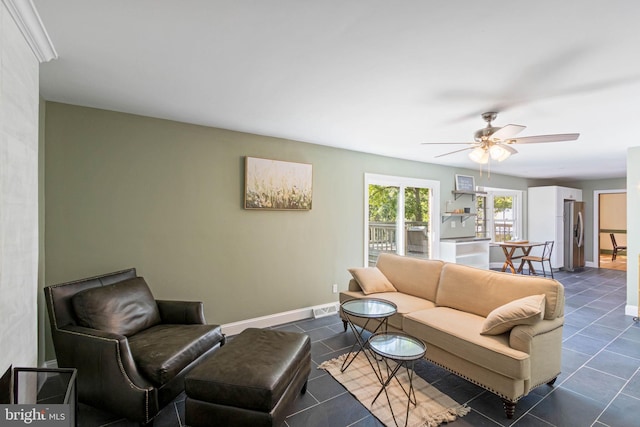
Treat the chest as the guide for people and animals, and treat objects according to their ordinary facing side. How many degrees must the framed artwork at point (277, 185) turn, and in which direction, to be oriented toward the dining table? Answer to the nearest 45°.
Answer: approximately 45° to its left

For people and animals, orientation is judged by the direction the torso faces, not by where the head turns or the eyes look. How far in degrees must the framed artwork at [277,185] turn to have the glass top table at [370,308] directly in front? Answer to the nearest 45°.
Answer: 0° — it already faces it

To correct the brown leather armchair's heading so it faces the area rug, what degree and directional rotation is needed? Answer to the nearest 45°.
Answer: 0° — it already faces it

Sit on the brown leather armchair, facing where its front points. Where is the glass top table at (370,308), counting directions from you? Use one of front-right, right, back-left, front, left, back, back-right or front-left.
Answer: front-left

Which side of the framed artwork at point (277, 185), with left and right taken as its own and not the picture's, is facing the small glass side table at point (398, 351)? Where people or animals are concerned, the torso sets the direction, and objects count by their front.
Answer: front

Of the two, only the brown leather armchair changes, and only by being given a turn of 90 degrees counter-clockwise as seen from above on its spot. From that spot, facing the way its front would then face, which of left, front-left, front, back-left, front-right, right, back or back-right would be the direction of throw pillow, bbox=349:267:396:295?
front-right

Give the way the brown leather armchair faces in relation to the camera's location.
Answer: facing the viewer and to the right of the viewer

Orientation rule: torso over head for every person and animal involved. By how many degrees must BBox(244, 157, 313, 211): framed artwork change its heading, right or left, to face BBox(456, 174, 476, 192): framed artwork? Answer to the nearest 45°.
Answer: approximately 90° to its left

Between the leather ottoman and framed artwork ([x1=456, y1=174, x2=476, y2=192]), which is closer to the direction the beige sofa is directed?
the leather ottoman

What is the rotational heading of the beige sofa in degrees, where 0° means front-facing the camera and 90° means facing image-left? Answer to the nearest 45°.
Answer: approximately 45°

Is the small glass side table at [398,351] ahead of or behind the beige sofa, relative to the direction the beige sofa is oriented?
ahead

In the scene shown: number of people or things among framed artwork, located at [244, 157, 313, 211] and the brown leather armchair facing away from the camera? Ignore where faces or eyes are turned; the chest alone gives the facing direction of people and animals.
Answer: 0

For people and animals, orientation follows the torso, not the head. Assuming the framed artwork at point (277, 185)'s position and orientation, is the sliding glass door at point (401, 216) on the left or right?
on its left

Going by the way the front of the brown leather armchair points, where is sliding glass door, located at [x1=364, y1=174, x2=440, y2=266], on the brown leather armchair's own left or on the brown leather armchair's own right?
on the brown leather armchair's own left

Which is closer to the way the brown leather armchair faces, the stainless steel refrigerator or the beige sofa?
the beige sofa

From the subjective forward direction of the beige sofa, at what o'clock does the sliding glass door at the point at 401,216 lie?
The sliding glass door is roughly at 4 o'clock from the beige sofa.
